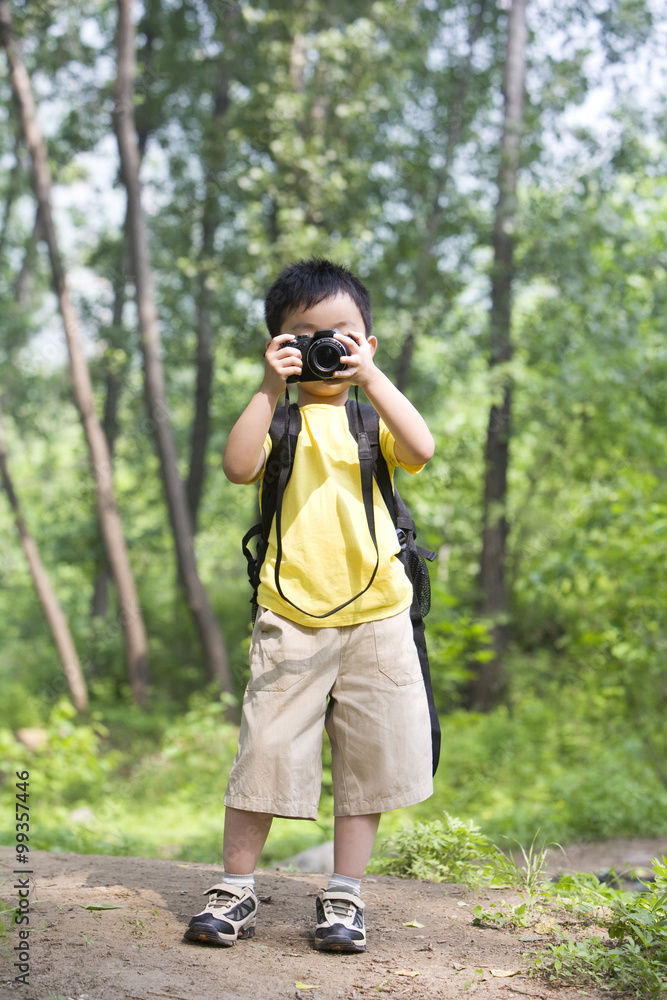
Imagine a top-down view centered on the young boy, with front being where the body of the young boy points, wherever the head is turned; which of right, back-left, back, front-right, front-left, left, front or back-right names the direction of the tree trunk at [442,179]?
back

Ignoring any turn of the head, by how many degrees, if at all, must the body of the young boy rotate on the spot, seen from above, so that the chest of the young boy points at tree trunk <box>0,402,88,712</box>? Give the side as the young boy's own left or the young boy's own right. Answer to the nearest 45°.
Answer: approximately 180°

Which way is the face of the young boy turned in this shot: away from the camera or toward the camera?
toward the camera

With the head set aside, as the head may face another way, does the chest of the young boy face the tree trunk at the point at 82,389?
no

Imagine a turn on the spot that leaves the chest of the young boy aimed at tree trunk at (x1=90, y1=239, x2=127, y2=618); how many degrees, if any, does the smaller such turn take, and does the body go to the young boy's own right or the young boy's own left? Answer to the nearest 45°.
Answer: approximately 180°

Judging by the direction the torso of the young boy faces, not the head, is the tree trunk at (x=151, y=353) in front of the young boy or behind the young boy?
behind

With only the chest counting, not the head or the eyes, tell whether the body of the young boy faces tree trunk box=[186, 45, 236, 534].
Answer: no

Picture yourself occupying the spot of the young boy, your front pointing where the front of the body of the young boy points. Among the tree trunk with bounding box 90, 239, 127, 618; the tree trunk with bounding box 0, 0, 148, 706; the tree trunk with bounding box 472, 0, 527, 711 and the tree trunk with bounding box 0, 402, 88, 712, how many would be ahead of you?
0

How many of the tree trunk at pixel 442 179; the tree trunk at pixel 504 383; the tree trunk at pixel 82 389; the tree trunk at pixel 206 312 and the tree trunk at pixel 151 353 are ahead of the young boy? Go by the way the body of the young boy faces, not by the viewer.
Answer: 0

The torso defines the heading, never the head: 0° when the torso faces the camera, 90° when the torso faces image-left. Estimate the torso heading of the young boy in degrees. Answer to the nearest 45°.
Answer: approximately 0°
